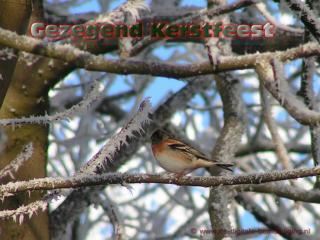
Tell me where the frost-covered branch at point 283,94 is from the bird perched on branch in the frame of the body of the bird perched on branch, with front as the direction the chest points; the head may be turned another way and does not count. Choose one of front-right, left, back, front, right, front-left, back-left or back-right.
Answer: back-left

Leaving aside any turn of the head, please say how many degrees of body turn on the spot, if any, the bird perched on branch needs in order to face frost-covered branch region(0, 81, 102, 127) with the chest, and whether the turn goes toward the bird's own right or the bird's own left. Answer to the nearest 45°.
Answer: approximately 45° to the bird's own left

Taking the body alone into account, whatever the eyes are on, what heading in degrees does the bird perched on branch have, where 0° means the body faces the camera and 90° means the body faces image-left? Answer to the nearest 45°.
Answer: approximately 90°

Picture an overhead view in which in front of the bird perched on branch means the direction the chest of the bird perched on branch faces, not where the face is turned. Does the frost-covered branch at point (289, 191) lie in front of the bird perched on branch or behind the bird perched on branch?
behind

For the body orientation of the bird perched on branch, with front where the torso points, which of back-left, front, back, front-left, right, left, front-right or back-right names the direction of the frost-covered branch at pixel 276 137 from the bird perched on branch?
back-right
